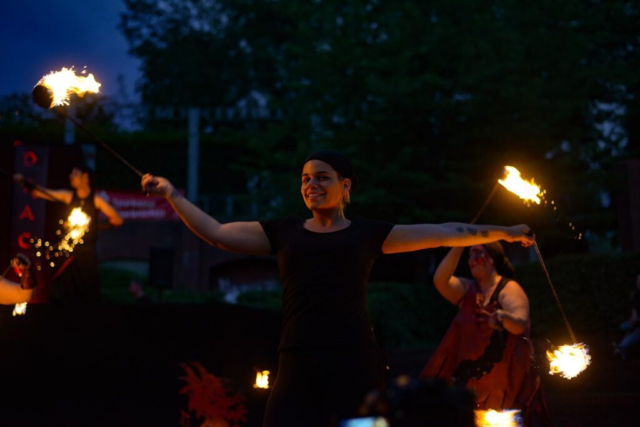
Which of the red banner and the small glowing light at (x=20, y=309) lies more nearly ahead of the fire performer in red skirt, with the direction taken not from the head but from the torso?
the small glowing light

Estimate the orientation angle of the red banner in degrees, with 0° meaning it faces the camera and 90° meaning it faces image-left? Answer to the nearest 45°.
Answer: approximately 0°

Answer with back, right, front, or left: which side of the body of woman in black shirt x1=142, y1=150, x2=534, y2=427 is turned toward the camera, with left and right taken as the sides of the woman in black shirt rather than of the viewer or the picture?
front

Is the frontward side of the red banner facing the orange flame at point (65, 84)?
yes

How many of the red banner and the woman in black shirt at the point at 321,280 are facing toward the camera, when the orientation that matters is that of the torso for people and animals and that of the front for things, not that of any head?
2

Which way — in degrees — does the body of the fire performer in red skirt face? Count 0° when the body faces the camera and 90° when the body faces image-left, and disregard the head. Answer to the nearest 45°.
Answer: approximately 45°

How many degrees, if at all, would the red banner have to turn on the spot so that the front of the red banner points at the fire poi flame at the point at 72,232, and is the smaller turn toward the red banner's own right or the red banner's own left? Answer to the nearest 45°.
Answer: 0° — it already faces it

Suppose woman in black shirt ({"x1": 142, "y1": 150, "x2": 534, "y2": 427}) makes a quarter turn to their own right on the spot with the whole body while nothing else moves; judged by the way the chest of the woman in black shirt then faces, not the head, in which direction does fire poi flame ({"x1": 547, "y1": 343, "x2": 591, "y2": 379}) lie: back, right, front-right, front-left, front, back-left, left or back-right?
back-right

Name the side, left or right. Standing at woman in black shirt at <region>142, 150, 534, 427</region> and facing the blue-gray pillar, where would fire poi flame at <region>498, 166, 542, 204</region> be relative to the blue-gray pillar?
right

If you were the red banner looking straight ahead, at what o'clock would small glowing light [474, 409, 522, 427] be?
The small glowing light is roughly at 12 o'clock from the red banner.

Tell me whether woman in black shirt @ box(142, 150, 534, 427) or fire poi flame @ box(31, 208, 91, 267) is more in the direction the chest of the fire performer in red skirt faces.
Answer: the woman in black shirt
